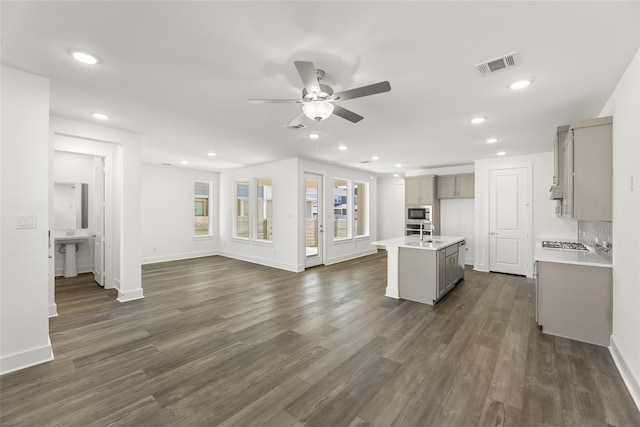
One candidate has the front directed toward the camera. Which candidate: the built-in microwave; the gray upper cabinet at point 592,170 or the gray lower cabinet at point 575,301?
the built-in microwave

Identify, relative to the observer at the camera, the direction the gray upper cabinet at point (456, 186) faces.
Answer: facing the viewer

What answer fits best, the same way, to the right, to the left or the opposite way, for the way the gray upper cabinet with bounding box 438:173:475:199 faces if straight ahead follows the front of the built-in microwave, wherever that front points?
the same way

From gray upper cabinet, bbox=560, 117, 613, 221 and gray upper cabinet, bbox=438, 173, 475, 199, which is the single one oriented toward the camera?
gray upper cabinet, bbox=438, 173, 475, 199

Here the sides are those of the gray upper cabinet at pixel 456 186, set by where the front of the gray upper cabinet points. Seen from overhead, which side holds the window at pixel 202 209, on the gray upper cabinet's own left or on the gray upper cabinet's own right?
on the gray upper cabinet's own right

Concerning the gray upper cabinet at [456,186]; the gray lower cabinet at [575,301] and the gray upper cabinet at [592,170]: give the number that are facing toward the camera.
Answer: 1

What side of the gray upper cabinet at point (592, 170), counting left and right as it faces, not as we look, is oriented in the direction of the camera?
left

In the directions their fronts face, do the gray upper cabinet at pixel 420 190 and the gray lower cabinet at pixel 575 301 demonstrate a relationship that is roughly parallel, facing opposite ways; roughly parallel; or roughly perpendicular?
roughly perpendicular

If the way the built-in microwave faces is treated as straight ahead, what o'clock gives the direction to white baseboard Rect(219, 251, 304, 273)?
The white baseboard is roughly at 2 o'clock from the built-in microwave.

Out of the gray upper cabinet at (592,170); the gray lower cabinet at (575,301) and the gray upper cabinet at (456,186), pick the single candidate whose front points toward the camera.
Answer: the gray upper cabinet at (456,186)

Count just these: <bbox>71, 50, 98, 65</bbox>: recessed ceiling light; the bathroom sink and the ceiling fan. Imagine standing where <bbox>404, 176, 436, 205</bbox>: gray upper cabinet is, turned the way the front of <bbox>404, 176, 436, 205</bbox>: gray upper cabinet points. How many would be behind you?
0

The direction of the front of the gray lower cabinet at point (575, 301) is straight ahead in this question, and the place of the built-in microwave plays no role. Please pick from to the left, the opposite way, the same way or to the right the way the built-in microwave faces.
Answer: to the left

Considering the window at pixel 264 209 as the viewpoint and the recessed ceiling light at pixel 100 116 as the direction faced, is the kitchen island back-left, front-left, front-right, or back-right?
front-left

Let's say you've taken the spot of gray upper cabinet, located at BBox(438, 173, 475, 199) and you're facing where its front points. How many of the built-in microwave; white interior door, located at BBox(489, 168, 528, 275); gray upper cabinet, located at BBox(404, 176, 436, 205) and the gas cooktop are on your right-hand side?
2

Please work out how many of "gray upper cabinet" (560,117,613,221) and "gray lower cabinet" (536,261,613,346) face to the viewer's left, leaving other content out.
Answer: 2

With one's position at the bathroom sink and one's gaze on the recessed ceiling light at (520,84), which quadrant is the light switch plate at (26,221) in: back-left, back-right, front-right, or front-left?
front-right

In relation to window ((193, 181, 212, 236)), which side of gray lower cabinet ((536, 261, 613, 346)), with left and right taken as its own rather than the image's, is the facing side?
front

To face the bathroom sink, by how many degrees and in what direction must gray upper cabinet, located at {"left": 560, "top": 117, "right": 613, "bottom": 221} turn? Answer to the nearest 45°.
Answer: approximately 45° to its left

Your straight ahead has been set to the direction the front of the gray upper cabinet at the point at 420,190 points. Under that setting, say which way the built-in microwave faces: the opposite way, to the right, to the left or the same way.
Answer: the same way
